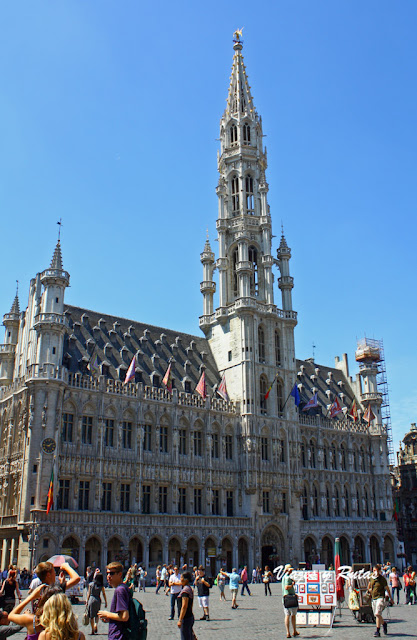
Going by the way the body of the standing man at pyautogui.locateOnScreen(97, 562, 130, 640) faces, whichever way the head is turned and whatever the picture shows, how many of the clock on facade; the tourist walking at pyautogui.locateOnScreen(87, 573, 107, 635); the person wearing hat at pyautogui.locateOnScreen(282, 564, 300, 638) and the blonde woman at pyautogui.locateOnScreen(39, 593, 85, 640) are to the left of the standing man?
1

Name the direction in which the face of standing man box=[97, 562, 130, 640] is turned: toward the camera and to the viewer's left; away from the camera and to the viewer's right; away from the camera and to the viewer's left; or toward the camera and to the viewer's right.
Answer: toward the camera and to the viewer's left

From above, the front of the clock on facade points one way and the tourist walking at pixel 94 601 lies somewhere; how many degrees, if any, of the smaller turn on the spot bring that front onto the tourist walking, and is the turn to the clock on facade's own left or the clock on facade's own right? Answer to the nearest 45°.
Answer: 0° — it already faces them

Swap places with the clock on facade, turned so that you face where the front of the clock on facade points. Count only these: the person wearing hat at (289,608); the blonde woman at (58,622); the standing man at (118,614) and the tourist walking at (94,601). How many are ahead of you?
4

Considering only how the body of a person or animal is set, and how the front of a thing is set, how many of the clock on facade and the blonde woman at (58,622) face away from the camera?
1

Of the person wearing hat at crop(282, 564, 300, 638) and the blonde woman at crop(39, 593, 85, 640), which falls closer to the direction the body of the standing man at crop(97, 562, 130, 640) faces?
the blonde woman

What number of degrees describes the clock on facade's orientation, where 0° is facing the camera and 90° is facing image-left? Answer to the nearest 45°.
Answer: approximately 0°

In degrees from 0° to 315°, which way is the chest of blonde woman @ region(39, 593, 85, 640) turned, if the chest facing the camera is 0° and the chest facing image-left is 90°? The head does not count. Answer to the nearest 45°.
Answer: approximately 180°

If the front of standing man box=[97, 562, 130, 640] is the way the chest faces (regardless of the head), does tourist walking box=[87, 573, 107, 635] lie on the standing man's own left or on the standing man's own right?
on the standing man's own right

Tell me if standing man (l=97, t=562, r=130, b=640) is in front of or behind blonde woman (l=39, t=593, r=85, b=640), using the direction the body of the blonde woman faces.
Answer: in front

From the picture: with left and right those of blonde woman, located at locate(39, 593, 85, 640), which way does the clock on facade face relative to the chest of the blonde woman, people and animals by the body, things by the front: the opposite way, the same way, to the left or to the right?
the opposite way

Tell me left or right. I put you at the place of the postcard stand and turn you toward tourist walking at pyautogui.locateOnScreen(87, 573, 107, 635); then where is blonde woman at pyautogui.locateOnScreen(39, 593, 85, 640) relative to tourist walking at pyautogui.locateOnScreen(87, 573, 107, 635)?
left
